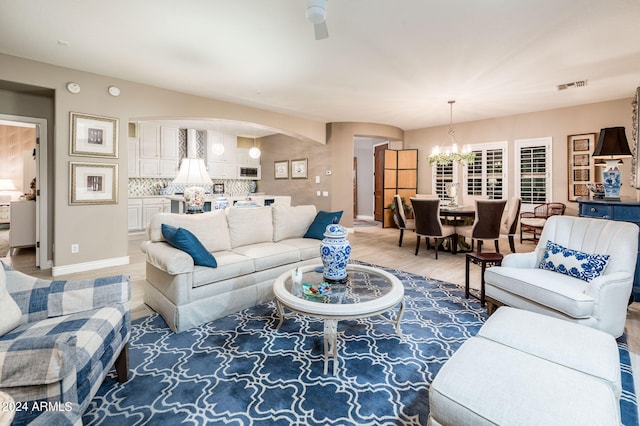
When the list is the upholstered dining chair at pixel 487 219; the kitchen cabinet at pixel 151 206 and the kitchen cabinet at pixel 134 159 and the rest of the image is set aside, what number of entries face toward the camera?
2

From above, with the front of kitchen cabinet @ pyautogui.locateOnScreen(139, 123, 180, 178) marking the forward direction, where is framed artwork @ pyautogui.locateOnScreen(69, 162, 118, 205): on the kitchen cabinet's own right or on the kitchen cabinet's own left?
on the kitchen cabinet's own right

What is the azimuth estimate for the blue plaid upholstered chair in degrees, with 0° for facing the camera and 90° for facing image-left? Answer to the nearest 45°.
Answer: approximately 315°

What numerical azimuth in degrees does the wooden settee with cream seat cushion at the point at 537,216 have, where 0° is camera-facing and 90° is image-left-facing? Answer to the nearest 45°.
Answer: approximately 45°

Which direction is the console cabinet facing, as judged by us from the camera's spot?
facing the viewer and to the left of the viewer

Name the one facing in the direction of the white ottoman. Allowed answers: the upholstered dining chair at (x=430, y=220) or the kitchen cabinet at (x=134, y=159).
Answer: the kitchen cabinet

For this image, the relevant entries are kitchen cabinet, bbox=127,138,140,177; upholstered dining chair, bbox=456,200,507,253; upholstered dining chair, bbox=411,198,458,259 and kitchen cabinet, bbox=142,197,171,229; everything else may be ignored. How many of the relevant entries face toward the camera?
2

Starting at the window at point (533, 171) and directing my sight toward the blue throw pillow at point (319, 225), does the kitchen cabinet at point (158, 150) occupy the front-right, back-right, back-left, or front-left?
front-right

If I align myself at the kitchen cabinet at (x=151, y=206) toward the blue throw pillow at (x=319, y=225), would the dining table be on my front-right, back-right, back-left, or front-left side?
front-left

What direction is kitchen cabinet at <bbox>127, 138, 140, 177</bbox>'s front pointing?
toward the camera

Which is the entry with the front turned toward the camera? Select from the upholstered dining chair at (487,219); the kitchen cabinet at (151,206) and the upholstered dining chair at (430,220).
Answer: the kitchen cabinet

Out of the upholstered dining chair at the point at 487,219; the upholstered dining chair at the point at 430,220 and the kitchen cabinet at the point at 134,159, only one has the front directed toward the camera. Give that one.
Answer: the kitchen cabinet

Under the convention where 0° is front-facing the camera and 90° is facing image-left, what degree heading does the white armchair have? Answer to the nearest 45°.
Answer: approximately 45°

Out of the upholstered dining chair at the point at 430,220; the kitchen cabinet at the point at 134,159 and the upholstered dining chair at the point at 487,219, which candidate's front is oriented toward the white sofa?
the kitchen cabinet
